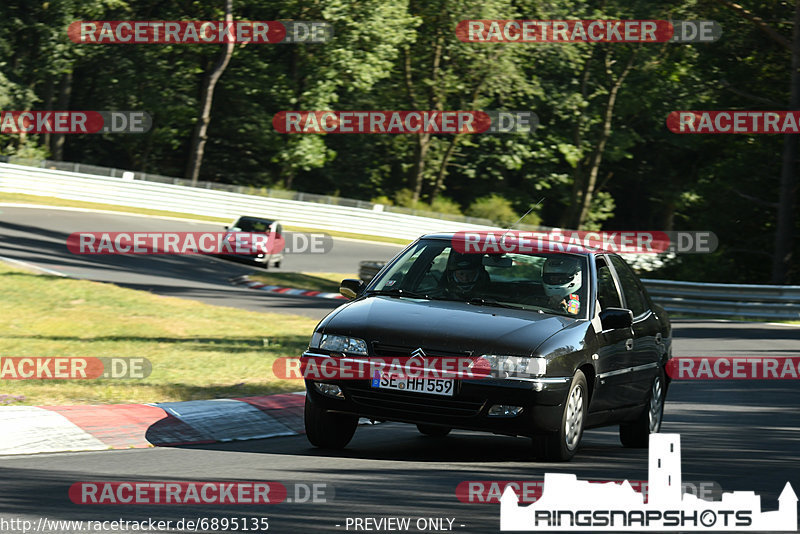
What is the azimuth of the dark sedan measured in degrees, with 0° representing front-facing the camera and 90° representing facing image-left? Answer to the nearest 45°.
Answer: approximately 45°

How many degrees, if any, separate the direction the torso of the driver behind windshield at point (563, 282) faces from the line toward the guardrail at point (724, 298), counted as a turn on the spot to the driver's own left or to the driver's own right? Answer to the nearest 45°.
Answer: approximately 135° to the driver's own right

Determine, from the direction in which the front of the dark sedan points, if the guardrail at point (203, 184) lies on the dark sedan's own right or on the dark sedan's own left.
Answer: on the dark sedan's own right

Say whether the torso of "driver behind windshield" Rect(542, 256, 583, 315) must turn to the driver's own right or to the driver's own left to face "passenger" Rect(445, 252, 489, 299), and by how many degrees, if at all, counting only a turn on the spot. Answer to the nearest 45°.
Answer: approximately 45° to the driver's own right

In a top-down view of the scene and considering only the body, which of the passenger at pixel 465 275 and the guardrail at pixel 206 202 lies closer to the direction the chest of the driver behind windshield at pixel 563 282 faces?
the passenger

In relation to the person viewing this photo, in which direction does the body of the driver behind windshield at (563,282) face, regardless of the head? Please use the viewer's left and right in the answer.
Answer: facing the viewer and to the left of the viewer

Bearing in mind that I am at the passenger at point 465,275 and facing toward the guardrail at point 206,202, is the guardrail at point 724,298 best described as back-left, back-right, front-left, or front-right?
front-right

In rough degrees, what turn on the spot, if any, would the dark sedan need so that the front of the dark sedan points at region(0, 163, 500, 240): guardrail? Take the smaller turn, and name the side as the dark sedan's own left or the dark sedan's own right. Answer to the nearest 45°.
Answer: approximately 135° to the dark sedan's own right

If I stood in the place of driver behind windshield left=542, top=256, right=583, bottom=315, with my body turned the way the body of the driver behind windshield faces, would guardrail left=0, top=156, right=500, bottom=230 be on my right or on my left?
on my right

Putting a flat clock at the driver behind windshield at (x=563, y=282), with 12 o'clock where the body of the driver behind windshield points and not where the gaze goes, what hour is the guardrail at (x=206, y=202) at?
The guardrail is roughly at 4 o'clock from the driver behind windshield.

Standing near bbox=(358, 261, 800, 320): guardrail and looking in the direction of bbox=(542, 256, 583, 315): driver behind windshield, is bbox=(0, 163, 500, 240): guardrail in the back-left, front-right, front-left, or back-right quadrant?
back-right
